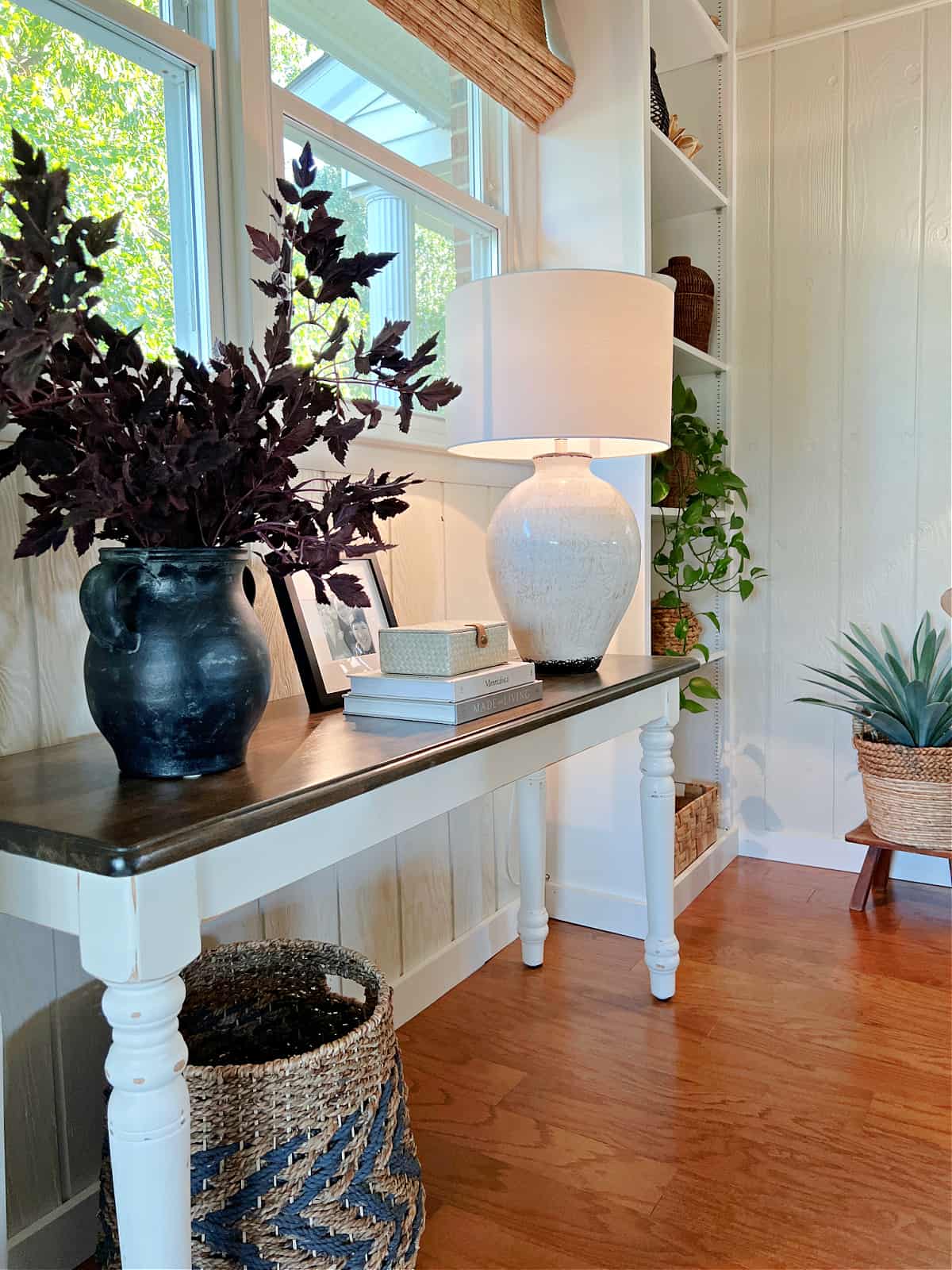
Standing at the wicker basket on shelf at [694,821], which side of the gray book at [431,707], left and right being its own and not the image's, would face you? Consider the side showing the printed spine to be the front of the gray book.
left

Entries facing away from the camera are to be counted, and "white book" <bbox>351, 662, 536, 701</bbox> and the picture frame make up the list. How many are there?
0

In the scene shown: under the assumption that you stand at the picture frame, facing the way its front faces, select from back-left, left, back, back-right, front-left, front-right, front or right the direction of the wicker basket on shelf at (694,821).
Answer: left

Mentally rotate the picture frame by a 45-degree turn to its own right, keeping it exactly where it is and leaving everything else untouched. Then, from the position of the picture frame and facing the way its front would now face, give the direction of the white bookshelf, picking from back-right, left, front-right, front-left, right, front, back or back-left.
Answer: back-left

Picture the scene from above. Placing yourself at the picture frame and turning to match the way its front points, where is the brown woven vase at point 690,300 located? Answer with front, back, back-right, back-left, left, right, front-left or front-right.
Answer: left

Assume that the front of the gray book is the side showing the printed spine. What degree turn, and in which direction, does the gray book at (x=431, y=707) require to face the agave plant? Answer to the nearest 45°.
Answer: approximately 90° to its left

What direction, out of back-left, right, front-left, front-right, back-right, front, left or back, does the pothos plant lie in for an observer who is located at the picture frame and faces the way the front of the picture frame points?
left

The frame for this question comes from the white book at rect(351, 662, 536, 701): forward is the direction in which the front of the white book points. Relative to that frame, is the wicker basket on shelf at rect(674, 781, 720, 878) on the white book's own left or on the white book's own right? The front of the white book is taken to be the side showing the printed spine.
on the white book's own left
